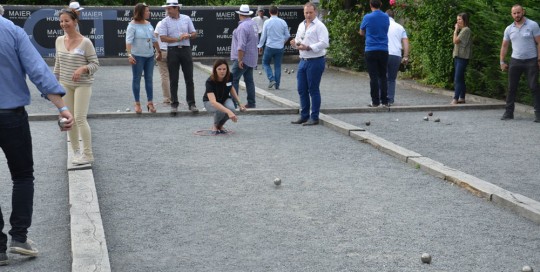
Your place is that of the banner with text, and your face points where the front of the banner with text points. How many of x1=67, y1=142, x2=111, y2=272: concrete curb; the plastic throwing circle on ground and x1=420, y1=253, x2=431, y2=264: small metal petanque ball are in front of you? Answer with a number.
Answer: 3

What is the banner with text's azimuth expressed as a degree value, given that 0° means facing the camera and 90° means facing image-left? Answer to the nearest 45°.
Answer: approximately 0°

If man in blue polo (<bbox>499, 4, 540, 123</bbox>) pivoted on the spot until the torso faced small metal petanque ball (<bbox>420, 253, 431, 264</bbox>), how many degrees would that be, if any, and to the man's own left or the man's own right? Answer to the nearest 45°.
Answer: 0° — they already face it

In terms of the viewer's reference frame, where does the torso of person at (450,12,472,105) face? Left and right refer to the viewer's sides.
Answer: facing to the left of the viewer
